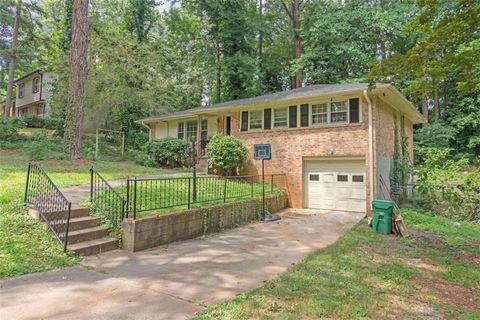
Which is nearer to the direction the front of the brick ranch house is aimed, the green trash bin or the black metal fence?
the black metal fence

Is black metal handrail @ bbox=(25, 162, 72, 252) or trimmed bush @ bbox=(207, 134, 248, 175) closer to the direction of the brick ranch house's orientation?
the black metal handrail

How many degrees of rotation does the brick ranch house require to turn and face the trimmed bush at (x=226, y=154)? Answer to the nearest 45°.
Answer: approximately 45° to its right

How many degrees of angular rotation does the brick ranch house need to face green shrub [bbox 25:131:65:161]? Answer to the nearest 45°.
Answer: approximately 45° to its right

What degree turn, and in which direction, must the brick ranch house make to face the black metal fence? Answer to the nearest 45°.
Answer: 0° — it already faces it

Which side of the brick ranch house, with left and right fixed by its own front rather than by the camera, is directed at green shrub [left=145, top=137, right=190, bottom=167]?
right

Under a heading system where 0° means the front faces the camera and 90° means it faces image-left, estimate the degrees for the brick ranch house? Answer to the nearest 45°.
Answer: approximately 45°

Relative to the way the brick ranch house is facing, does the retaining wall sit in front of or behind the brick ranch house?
in front

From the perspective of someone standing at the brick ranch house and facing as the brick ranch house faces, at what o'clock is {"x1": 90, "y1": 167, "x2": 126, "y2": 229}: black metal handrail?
The black metal handrail is roughly at 12 o'clock from the brick ranch house.

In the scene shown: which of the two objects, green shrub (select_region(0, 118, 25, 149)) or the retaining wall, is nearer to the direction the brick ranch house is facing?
the retaining wall
